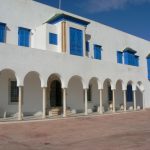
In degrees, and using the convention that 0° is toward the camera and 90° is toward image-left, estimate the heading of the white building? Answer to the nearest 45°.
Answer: approximately 315°
